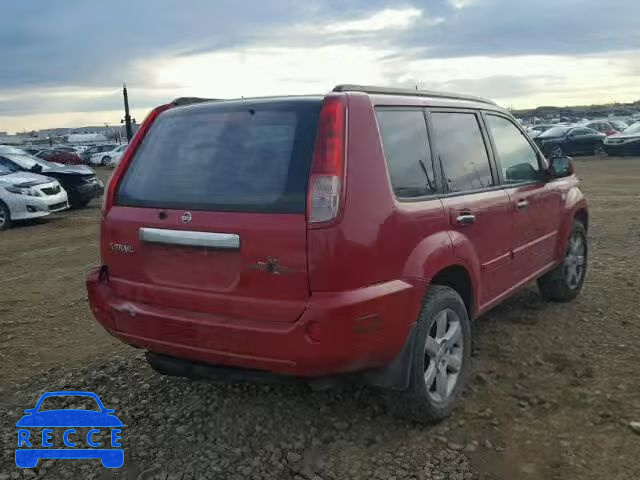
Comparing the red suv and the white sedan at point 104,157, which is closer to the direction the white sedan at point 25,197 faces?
the red suv

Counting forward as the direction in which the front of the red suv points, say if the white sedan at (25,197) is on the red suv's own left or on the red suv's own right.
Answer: on the red suv's own left

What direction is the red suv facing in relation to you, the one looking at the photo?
facing away from the viewer and to the right of the viewer

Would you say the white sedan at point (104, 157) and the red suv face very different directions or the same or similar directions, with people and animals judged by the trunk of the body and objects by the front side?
very different directions

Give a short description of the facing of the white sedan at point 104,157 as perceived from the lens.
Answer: facing the viewer and to the left of the viewer

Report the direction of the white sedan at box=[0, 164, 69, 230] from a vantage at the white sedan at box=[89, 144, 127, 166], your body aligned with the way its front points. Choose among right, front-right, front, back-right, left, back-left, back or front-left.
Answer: front-left

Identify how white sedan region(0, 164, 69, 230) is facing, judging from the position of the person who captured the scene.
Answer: facing the viewer and to the right of the viewer

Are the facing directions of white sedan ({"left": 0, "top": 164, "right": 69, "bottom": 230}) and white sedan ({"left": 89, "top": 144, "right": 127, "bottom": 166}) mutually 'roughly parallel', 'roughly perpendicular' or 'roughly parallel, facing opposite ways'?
roughly perpendicular

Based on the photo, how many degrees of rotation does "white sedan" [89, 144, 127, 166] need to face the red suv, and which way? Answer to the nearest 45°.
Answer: approximately 45° to its left

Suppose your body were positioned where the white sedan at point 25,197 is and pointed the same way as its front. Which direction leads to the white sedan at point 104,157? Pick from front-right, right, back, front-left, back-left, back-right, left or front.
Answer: back-left

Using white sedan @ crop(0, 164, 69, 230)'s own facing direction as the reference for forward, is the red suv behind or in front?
in front

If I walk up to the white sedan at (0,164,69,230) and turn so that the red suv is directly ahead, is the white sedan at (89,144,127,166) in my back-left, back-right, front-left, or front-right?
back-left

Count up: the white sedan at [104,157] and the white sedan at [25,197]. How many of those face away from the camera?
0

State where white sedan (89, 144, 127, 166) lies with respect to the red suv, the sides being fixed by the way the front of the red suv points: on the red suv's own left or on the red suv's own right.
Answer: on the red suv's own left
